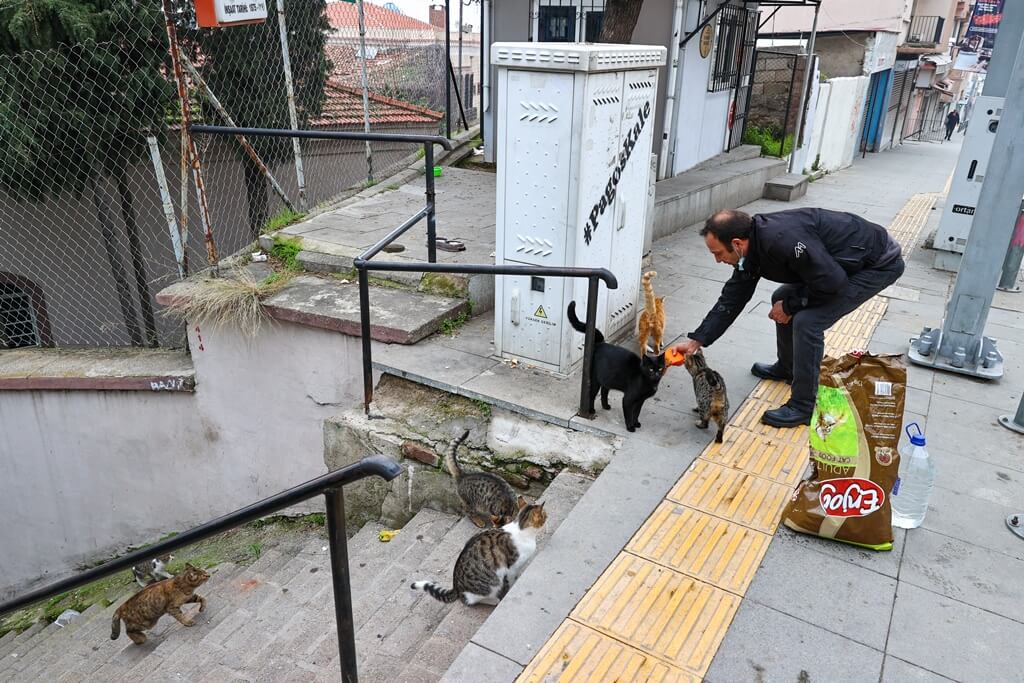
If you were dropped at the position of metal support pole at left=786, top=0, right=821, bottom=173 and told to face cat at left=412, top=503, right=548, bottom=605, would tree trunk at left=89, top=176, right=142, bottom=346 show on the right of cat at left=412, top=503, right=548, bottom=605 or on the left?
right

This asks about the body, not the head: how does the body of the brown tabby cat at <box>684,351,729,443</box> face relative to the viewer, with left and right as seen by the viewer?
facing away from the viewer and to the left of the viewer

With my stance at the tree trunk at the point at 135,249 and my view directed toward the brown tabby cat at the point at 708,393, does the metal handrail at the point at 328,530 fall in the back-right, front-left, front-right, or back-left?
front-right

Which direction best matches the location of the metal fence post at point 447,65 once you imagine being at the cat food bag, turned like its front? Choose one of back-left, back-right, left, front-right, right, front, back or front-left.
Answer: back-right

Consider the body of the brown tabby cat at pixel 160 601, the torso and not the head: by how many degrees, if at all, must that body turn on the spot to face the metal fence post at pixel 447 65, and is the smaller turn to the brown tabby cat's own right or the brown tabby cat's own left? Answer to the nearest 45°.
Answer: approximately 45° to the brown tabby cat's own left

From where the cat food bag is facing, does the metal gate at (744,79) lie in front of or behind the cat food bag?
behind

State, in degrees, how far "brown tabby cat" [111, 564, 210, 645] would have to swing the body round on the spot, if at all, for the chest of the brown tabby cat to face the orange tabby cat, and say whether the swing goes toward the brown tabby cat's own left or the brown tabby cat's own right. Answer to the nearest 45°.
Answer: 0° — it already faces it

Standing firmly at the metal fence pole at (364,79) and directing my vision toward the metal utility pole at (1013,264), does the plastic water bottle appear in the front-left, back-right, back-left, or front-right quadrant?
front-right

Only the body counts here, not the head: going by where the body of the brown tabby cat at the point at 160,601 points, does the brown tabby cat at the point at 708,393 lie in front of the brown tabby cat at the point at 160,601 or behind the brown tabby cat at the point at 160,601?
in front

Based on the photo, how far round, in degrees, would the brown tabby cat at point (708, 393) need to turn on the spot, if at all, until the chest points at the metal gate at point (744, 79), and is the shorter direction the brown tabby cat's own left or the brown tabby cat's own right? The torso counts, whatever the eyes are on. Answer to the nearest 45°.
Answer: approximately 45° to the brown tabby cat's own right

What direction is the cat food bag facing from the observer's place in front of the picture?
facing the viewer

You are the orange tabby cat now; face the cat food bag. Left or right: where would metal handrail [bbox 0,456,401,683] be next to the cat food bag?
right

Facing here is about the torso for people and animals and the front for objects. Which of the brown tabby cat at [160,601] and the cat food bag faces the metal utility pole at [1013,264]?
the brown tabby cat

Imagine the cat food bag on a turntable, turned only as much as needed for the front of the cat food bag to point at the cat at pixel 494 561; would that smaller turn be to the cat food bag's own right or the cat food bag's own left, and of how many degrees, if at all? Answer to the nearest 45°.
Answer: approximately 45° to the cat food bag's own right

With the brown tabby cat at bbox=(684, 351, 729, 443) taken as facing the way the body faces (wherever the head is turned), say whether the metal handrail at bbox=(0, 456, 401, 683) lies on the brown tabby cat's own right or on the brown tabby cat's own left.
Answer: on the brown tabby cat's own left

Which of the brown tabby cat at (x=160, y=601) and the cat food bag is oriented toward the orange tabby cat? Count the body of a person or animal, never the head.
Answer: the brown tabby cat

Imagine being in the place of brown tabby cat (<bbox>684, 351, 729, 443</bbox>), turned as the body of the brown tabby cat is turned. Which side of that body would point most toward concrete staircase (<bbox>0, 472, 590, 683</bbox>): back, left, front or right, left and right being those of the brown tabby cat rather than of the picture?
left

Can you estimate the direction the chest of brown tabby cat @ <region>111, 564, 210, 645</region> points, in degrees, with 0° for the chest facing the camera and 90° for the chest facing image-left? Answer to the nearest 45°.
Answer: approximately 270°

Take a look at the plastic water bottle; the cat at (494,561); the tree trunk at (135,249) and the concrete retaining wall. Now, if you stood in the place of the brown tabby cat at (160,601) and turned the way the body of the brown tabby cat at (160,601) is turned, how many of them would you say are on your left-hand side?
2
